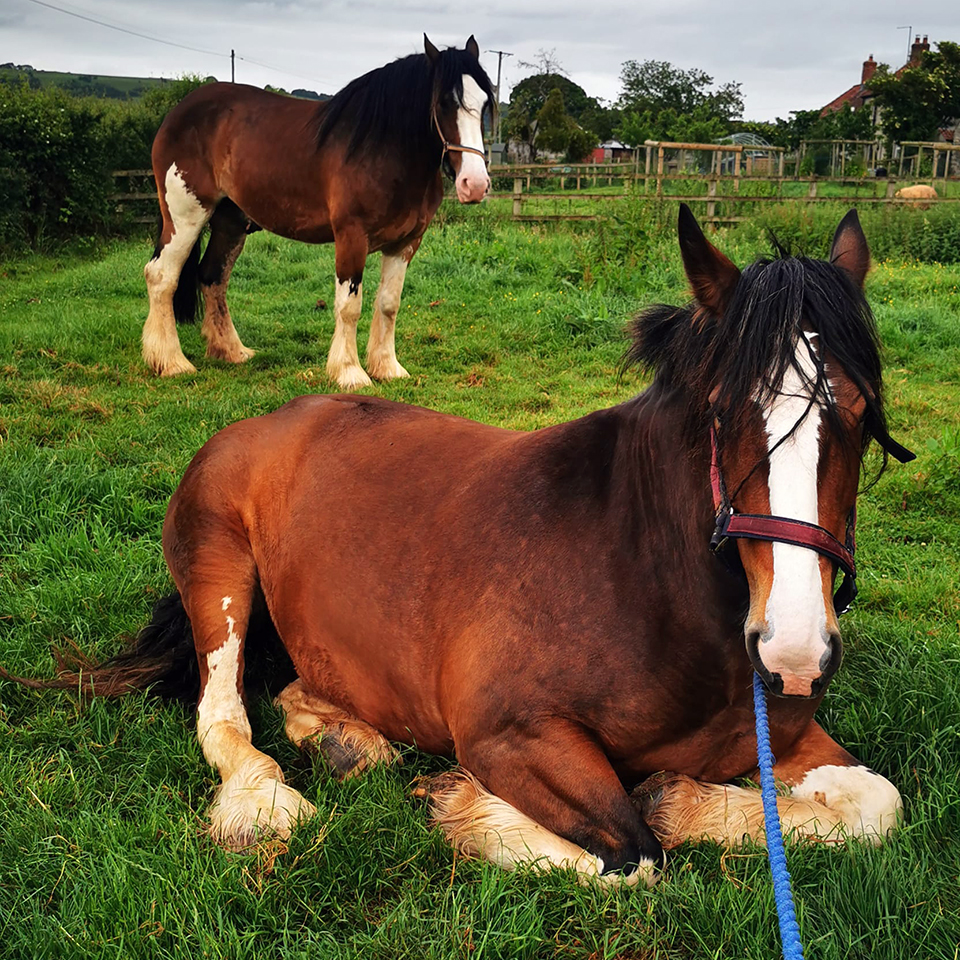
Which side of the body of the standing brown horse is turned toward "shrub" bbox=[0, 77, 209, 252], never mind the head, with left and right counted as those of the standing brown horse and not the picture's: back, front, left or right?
back

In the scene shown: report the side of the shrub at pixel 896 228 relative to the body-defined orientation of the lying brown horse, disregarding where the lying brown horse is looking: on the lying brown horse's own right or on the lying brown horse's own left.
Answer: on the lying brown horse's own left

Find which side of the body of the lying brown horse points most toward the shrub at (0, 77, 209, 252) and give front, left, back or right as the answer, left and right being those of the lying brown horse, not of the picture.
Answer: back

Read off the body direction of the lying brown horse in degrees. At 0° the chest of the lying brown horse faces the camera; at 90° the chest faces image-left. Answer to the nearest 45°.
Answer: approximately 315°

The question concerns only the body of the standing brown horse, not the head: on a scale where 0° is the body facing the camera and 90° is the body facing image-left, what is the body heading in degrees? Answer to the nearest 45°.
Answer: approximately 315°

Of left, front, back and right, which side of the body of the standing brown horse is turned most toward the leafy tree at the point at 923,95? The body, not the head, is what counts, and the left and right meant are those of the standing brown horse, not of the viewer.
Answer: left

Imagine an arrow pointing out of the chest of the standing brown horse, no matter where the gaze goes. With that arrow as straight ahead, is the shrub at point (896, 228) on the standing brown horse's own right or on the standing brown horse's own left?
on the standing brown horse's own left
